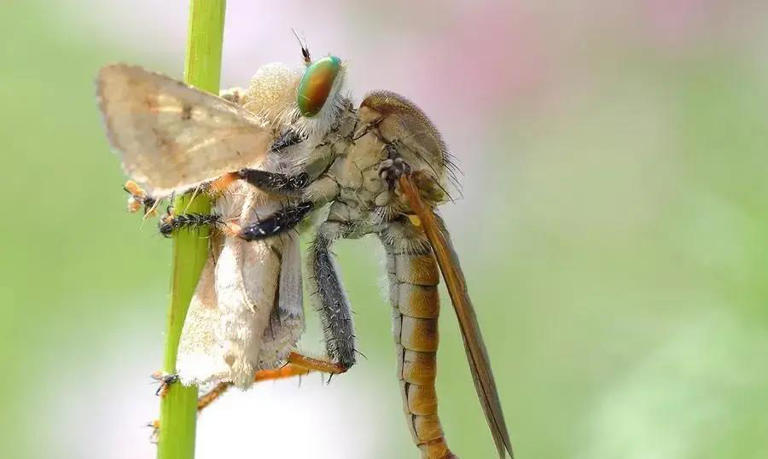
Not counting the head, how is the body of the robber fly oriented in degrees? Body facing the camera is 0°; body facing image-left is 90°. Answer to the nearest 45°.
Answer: approximately 90°
